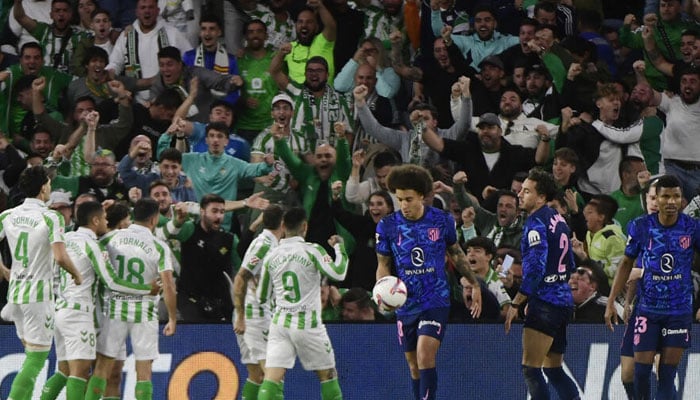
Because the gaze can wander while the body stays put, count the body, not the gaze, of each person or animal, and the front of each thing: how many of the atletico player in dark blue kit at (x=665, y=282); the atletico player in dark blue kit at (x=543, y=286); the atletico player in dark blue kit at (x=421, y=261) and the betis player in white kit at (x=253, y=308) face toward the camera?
2

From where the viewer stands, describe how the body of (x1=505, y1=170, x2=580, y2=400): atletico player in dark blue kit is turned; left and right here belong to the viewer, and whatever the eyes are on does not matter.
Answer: facing away from the viewer and to the left of the viewer

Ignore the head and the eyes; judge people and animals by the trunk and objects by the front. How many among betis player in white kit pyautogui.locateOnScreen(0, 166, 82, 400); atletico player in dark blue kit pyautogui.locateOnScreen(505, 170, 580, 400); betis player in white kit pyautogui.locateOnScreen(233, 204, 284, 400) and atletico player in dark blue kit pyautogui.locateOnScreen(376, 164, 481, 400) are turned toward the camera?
1

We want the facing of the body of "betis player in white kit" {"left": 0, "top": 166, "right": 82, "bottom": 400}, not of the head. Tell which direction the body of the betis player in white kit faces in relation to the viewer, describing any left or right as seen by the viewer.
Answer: facing away from the viewer and to the right of the viewer

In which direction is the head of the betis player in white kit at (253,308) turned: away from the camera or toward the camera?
away from the camera

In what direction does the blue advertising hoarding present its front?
toward the camera

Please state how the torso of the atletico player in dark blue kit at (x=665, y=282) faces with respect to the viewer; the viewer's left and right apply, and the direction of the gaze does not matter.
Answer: facing the viewer

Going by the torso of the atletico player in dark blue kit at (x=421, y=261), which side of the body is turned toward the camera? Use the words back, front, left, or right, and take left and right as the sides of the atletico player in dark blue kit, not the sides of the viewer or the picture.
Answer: front

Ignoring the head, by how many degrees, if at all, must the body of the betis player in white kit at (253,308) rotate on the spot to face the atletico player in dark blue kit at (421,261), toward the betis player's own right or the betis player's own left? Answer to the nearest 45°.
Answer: approximately 45° to the betis player's own right

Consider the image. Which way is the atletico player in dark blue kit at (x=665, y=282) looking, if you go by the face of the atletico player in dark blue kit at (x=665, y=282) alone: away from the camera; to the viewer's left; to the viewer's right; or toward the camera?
toward the camera
